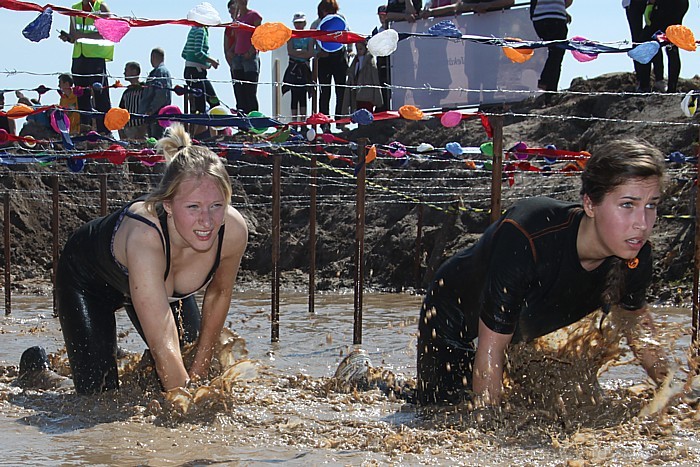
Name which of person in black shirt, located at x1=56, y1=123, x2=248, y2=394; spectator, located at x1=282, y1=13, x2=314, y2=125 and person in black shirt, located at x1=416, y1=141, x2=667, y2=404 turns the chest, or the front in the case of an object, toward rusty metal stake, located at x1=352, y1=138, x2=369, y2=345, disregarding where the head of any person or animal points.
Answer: the spectator

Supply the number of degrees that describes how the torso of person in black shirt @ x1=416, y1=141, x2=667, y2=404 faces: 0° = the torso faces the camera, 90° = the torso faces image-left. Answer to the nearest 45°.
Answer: approximately 315°

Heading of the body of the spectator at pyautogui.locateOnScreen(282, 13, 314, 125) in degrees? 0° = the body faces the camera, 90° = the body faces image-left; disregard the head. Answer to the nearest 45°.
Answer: approximately 0°

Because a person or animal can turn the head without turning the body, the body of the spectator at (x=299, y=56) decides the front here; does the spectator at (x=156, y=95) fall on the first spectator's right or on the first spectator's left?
on the first spectator's right

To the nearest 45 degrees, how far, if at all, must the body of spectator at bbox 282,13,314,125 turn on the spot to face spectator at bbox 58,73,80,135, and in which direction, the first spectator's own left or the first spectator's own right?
approximately 90° to the first spectator's own right

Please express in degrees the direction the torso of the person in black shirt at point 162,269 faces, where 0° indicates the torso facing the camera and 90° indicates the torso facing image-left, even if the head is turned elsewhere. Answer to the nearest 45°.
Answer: approximately 315°

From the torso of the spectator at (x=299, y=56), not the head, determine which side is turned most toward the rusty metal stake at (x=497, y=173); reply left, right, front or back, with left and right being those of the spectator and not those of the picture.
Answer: front

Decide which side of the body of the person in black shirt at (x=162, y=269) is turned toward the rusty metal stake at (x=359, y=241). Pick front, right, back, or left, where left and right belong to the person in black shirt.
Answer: left

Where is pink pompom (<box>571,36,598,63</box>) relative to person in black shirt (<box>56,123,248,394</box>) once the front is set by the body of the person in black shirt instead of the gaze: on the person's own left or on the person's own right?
on the person's own left

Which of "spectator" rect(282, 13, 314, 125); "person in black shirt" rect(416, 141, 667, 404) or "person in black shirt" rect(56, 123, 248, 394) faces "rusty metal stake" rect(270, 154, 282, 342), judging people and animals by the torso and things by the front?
the spectator

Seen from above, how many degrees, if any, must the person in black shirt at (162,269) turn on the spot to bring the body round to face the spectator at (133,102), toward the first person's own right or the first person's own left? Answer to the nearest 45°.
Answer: approximately 135° to the first person's own left

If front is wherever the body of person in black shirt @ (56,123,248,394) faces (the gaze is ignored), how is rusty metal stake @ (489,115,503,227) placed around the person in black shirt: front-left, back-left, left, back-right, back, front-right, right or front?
left

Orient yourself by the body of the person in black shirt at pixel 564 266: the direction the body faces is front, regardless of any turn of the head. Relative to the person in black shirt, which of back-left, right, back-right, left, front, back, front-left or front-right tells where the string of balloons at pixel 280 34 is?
back
